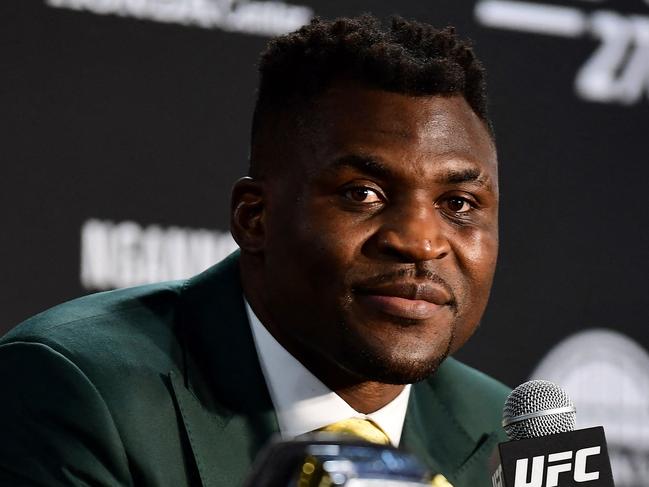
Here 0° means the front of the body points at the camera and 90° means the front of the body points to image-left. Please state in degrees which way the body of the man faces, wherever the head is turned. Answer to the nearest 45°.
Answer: approximately 315°

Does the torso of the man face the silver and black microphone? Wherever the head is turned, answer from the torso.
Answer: yes
